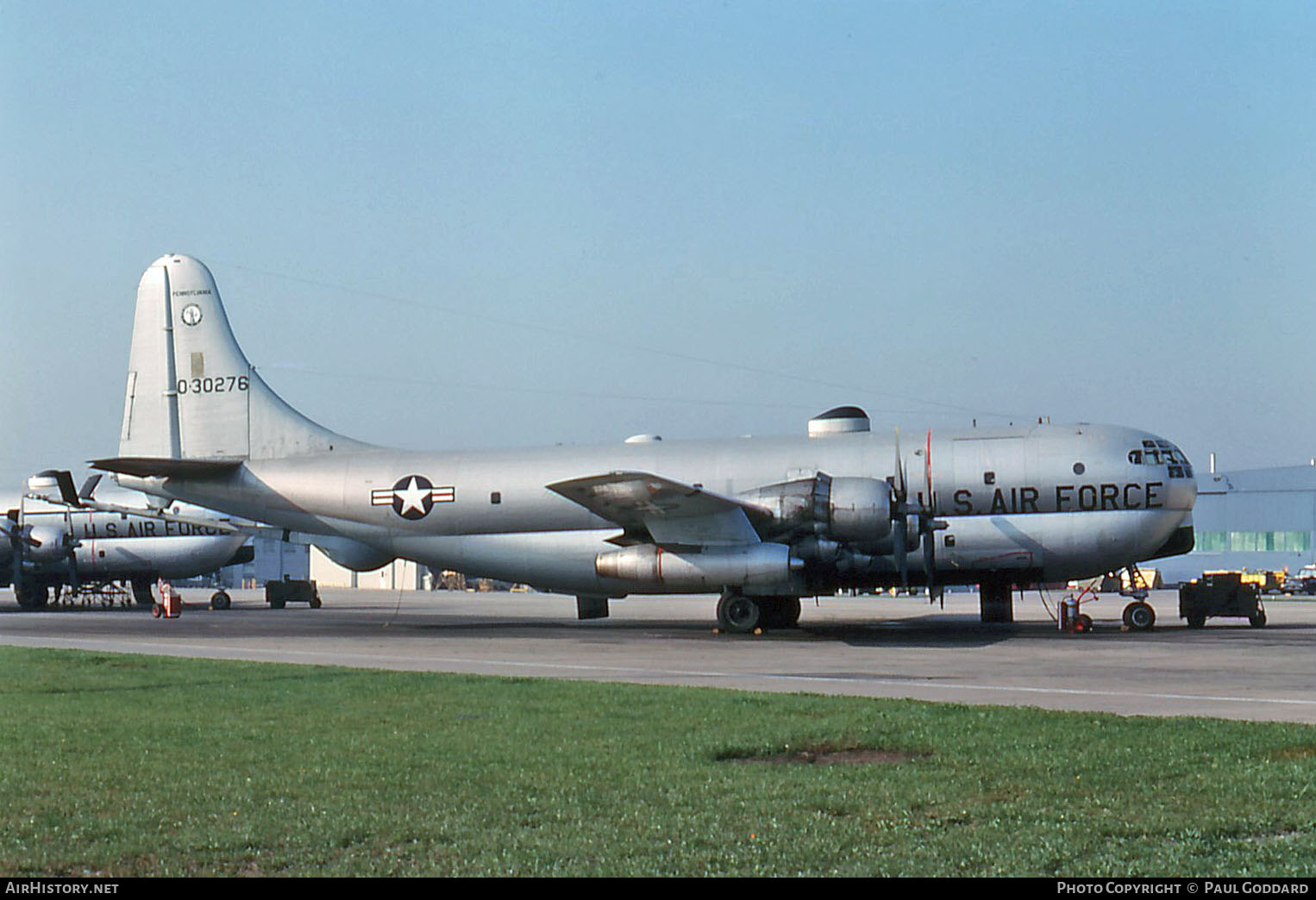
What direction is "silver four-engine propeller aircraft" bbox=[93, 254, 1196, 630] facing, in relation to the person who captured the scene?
facing to the right of the viewer
